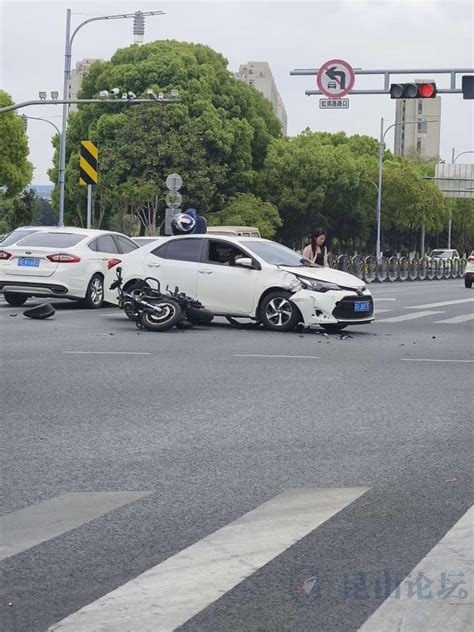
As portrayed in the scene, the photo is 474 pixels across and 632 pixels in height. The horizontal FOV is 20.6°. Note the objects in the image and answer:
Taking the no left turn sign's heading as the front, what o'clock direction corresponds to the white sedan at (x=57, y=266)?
The white sedan is roughly at 1 o'clock from the no left turn sign.

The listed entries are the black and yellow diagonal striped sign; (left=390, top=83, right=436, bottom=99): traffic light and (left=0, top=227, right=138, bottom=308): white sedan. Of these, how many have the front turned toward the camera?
2

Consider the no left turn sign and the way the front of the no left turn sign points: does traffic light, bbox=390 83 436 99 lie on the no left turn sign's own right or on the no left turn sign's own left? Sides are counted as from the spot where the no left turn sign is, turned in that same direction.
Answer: on the no left turn sign's own left

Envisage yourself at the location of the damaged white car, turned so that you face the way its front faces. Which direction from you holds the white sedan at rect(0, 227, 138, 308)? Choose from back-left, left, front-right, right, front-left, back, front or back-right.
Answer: back

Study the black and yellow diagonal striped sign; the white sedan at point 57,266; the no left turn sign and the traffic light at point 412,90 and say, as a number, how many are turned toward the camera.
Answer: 3

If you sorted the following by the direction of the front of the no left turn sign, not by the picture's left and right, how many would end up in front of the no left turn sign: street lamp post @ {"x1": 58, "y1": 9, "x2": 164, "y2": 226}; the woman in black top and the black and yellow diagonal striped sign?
1

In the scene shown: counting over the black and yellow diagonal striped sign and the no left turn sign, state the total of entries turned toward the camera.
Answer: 2

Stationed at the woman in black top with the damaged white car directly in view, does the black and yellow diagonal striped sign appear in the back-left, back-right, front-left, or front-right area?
back-right

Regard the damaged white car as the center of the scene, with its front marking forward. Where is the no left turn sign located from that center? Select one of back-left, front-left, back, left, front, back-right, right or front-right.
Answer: back-left
